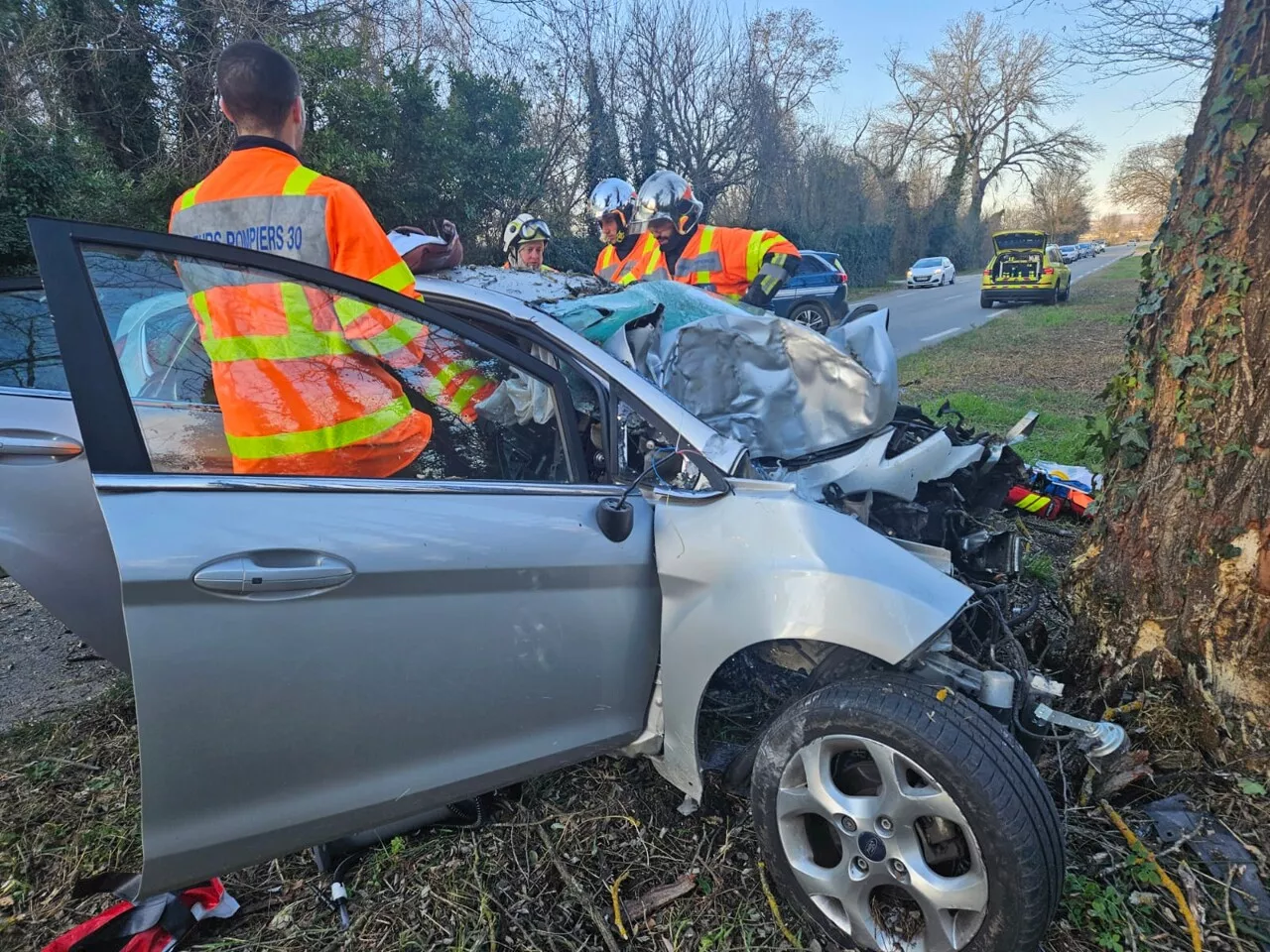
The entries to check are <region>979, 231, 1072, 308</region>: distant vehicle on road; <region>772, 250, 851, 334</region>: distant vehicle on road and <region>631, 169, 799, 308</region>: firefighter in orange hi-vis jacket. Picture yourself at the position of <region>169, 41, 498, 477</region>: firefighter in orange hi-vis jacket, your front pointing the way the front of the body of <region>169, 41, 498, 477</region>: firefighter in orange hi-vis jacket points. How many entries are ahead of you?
3

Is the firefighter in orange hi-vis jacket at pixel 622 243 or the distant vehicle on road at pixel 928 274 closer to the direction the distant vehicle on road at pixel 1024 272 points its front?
the distant vehicle on road

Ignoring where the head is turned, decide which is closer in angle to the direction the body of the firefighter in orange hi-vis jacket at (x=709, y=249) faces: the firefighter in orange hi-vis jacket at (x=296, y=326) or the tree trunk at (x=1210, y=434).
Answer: the firefighter in orange hi-vis jacket

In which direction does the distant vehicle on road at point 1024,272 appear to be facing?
away from the camera

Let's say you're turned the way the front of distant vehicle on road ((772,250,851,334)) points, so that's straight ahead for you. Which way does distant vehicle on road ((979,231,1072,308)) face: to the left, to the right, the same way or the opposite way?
to the right

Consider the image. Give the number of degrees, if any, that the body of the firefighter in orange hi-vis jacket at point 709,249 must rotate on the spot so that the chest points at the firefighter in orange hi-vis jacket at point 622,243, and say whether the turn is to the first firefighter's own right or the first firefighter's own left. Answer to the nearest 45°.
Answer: approximately 90° to the first firefighter's own right

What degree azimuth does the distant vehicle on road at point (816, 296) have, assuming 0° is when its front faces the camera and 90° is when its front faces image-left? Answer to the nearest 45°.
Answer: approximately 90°

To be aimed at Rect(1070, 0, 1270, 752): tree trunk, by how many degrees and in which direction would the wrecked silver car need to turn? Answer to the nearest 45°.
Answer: approximately 45° to its left

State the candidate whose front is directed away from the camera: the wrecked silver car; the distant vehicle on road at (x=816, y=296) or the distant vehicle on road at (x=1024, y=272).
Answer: the distant vehicle on road at (x=1024, y=272)

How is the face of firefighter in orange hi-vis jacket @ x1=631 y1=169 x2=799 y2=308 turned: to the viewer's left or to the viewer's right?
to the viewer's left
